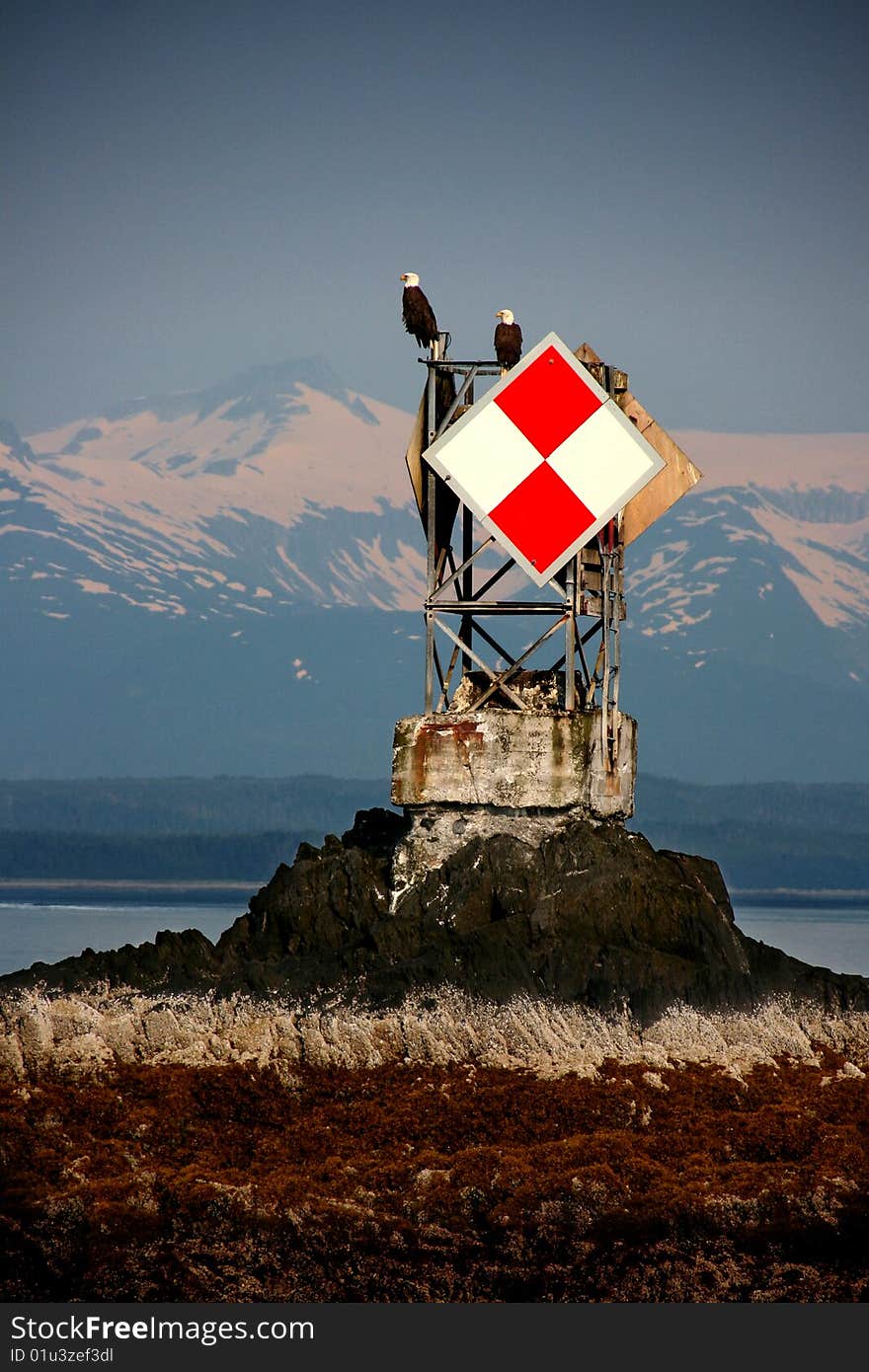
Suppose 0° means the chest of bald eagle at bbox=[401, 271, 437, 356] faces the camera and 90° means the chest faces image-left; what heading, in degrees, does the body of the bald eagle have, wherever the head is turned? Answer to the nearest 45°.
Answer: approximately 90°

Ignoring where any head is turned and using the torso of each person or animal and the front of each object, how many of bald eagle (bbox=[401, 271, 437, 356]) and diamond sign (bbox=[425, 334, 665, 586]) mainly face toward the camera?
1

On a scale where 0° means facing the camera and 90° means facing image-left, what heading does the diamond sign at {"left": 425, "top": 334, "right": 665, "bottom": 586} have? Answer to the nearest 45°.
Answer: approximately 0°

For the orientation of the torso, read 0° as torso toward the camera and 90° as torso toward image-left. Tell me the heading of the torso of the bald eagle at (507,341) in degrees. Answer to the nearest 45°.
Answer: approximately 45°

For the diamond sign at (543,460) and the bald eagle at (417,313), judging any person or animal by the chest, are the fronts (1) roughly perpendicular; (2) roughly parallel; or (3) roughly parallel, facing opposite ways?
roughly perpendicular

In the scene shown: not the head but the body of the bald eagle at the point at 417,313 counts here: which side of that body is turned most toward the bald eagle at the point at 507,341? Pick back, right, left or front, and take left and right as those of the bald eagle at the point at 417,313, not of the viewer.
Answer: back

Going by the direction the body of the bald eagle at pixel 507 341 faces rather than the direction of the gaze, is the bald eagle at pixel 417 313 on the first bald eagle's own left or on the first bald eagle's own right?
on the first bald eagle's own right
